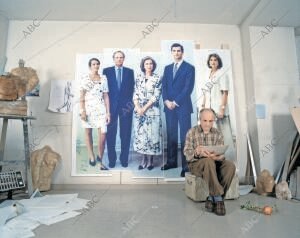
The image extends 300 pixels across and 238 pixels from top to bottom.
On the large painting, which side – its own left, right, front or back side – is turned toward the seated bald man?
front

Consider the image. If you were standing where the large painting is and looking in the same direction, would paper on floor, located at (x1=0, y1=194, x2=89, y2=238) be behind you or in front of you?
in front

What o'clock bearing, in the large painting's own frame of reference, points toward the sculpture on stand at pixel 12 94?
The sculpture on stand is roughly at 2 o'clock from the large painting.

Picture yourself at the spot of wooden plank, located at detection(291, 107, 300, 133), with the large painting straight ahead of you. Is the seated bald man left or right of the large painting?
left

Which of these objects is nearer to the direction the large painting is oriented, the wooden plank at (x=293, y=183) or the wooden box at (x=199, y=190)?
the wooden box

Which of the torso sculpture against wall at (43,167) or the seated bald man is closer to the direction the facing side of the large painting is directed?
the seated bald man

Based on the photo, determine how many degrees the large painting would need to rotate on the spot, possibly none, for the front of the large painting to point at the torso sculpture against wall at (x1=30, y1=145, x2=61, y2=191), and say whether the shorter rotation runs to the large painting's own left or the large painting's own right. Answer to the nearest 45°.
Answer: approximately 90° to the large painting's own right

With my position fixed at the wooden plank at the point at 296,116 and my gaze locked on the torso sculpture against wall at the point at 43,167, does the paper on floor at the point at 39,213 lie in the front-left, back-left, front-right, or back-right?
front-left

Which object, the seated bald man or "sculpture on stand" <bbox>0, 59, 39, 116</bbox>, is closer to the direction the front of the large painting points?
the seated bald man

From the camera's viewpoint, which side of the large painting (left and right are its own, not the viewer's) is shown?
front
